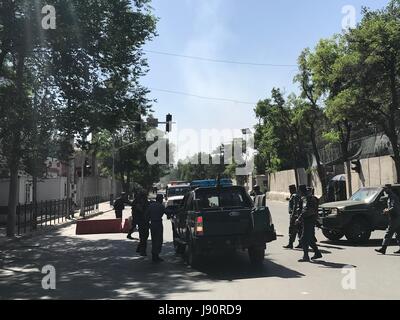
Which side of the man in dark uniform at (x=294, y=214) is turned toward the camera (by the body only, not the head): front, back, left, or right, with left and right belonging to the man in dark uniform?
left

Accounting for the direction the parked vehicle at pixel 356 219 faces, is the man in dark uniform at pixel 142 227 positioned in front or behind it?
in front

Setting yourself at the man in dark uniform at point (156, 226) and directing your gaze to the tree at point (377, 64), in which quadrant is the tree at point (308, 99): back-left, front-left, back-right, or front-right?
front-left

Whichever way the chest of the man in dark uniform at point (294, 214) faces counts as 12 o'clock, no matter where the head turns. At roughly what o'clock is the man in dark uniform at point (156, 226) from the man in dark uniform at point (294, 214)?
the man in dark uniform at point (156, 226) is roughly at 11 o'clock from the man in dark uniform at point (294, 214).

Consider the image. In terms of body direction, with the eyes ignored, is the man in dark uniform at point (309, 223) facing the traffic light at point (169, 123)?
no

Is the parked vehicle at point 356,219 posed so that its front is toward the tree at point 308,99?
no

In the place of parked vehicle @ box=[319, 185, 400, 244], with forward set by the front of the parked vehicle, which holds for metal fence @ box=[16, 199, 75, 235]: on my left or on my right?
on my right

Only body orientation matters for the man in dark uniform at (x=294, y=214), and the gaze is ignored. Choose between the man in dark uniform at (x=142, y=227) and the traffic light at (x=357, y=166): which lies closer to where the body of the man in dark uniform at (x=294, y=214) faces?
the man in dark uniform

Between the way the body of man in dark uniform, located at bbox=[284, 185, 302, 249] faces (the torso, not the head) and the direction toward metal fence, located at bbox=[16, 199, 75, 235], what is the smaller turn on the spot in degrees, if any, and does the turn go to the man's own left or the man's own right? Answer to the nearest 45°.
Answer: approximately 45° to the man's own right

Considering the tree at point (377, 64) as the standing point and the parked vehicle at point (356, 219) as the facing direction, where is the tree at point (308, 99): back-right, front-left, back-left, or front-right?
back-right

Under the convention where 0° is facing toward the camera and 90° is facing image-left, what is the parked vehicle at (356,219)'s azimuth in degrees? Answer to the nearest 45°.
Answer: approximately 45°

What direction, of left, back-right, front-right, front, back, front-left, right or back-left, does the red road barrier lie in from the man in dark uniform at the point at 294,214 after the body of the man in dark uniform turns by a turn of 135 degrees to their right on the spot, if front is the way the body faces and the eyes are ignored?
left

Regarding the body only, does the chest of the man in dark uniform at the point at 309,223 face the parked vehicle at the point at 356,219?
no
